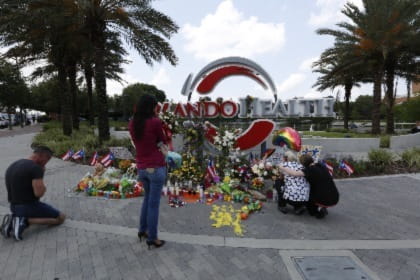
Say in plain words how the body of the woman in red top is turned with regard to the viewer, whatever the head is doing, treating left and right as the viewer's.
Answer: facing away from the viewer and to the right of the viewer

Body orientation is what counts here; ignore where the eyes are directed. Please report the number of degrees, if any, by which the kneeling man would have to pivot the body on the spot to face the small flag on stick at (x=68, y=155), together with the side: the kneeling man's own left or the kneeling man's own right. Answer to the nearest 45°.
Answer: approximately 45° to the kneeling man's own left

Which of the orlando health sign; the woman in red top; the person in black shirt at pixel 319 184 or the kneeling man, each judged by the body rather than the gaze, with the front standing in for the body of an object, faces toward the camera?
the orlando health sign

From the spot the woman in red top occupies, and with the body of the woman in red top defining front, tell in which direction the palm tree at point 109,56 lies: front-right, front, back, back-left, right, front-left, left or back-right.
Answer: front-left

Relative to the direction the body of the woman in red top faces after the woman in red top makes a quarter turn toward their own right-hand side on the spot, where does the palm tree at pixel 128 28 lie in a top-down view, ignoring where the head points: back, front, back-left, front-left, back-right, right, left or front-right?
back-left

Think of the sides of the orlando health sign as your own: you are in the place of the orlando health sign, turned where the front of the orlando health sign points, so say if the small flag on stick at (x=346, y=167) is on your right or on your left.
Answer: on your left

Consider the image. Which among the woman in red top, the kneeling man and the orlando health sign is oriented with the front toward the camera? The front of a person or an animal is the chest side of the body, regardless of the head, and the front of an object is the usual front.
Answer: the orlando health sign

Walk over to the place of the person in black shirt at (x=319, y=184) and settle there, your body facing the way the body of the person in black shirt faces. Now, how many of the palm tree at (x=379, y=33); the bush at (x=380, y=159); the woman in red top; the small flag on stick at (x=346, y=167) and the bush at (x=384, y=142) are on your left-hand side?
1

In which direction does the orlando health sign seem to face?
toward the camera

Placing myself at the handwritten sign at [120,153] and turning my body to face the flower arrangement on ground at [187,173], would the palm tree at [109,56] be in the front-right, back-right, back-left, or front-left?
back-left

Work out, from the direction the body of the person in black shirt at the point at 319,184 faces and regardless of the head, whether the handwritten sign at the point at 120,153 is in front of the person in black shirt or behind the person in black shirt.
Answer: in front
